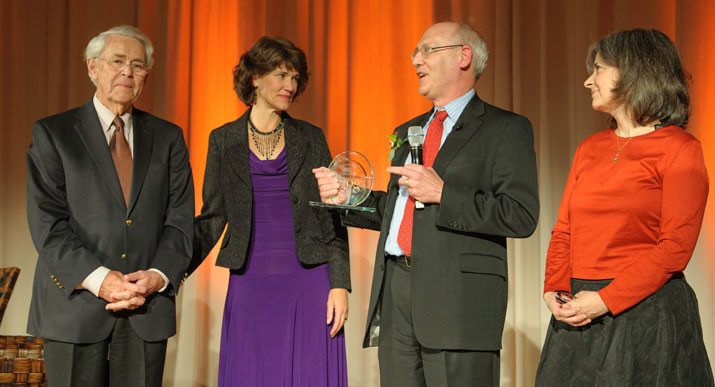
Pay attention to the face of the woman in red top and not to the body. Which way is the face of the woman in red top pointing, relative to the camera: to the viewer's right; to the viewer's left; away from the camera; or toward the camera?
to the viewer's left

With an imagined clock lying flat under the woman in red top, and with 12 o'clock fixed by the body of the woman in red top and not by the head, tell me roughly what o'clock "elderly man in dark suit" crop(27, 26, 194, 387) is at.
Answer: The elderly man in dark suit is roughly at 1 o'clock from the woman in red top.

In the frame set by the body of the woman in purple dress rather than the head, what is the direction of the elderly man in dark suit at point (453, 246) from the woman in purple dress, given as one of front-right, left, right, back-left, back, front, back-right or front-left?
front-left

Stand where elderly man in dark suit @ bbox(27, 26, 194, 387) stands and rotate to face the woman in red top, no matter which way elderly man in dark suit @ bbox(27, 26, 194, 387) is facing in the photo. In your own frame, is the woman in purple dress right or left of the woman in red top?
left

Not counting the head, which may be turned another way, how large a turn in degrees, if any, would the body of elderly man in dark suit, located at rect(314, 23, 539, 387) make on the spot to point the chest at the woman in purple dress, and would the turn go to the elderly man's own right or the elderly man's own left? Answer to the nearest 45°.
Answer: approximately 90° to the elderly man's own right

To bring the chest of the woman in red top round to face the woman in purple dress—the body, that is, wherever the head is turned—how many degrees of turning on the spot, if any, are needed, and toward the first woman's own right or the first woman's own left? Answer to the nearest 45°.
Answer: approximately 45° to the first woman's own right

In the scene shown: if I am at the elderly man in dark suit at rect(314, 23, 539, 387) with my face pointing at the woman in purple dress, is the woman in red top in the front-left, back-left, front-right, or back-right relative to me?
back-right

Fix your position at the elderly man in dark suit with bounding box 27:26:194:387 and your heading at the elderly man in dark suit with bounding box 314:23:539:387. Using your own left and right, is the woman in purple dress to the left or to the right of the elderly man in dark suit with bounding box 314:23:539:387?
left

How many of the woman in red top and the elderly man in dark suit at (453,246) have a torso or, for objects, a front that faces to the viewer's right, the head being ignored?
0

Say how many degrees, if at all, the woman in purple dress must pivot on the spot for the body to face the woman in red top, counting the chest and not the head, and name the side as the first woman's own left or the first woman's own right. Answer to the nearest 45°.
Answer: approximately 45° to the first woman's own left

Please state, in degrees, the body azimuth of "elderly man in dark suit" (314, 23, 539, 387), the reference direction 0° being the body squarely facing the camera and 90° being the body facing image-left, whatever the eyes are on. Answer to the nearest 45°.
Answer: approximately 45°

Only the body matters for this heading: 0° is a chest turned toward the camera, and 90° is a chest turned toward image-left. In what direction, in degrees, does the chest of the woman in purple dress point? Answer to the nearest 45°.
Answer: approximately 0°

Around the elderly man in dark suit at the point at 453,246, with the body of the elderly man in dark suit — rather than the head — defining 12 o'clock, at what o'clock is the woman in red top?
The woman in red top is roughly at 8 o'clock from the elderly man in dark suit.
